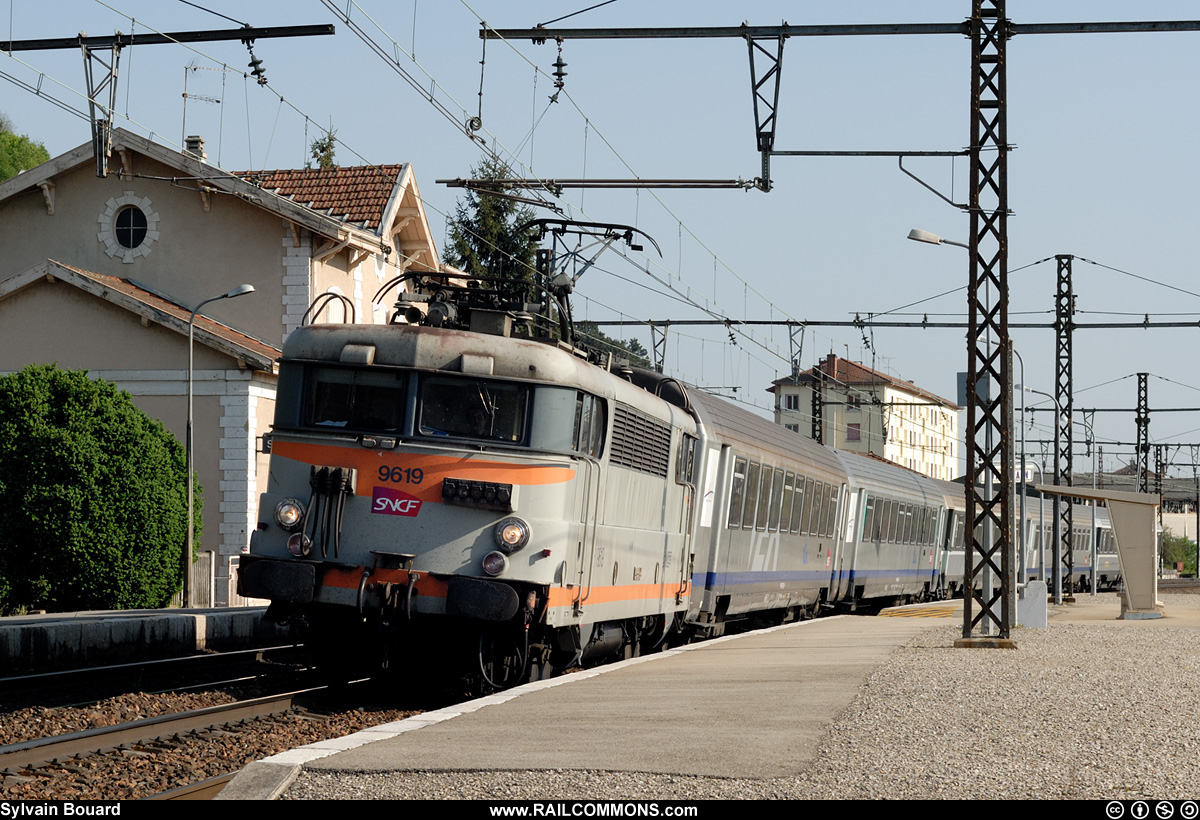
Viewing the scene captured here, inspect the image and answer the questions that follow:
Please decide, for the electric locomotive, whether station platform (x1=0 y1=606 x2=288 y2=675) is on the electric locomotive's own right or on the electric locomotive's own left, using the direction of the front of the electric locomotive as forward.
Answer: on the electric locomotive's own right

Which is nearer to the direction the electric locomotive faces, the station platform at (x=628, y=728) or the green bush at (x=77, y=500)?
the station platform

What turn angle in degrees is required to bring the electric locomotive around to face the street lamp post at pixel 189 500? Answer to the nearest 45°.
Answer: approximately 135° to its right

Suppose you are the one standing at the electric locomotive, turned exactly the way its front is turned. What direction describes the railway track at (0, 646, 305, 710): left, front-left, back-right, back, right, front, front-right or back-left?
right

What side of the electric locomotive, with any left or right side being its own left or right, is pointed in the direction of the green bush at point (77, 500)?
right

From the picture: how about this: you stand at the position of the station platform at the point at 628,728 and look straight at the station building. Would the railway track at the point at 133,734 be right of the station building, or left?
left

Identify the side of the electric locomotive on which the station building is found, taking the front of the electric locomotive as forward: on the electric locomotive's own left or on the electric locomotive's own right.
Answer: on the electric locomotive's own right

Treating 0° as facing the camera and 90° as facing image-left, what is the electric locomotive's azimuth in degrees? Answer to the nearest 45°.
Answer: approximately 45°
